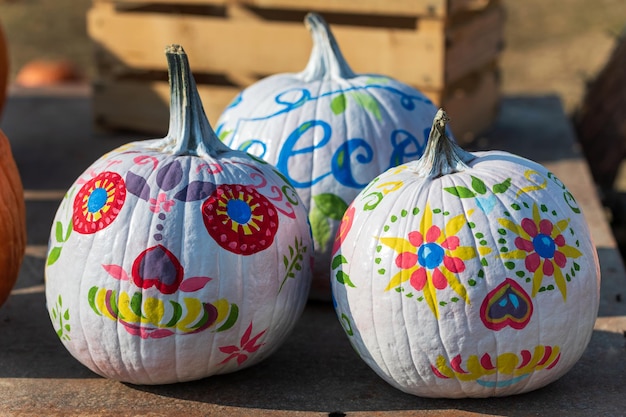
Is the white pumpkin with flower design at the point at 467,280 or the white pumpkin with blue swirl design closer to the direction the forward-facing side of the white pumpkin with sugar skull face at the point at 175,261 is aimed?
the white pumpkin with flower design

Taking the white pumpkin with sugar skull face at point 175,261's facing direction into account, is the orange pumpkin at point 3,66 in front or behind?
behind

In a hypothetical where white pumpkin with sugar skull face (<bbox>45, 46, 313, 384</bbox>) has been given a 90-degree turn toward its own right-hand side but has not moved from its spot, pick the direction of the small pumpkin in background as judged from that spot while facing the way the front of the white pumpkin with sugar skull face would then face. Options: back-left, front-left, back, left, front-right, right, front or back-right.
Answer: right

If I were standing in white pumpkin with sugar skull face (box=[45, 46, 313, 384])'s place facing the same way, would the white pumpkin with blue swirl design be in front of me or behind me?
behind

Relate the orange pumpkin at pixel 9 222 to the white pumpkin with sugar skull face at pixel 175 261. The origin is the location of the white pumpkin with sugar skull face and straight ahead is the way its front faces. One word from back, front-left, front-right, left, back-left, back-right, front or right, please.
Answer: back-right

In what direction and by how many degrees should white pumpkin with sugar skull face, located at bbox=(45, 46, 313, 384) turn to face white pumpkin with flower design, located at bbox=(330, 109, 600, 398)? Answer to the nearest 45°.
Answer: approximately 90° to its left

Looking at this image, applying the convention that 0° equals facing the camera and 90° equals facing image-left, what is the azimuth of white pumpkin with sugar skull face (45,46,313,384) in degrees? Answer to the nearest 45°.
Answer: approximately 0°

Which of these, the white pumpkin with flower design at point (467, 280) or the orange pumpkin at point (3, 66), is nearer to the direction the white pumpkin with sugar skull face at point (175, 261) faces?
the white pumpkin with flower design

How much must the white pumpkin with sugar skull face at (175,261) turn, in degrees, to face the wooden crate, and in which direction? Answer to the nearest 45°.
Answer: approximately 180°

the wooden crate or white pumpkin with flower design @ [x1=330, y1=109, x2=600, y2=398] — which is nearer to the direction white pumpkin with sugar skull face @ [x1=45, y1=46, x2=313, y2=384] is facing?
the white pumpkin with flower design
